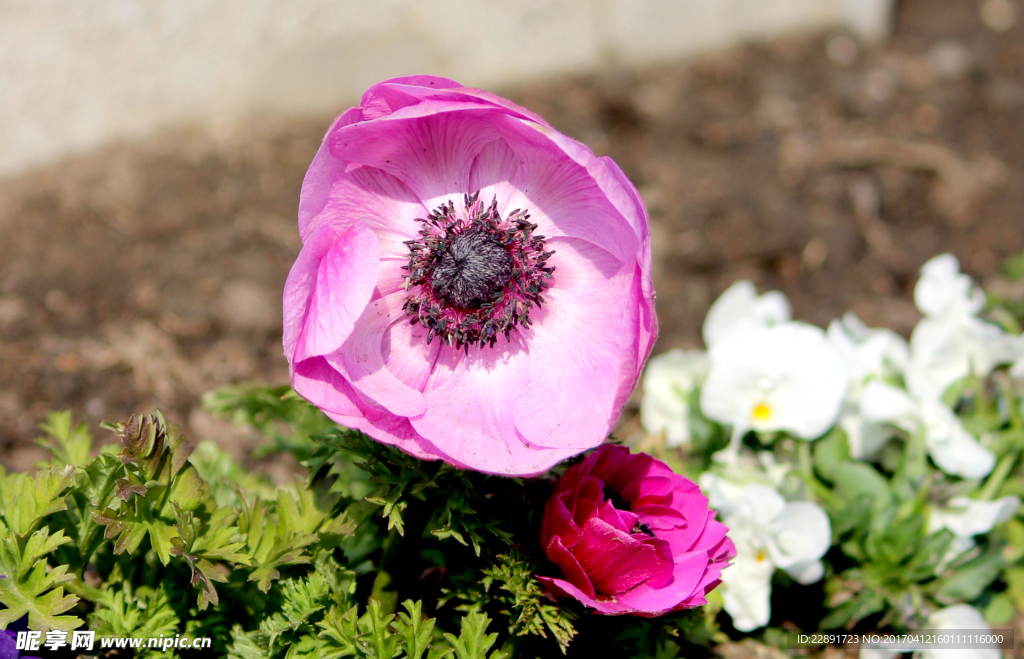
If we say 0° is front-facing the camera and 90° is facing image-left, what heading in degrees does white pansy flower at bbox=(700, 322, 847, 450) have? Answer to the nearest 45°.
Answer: approximately 0°

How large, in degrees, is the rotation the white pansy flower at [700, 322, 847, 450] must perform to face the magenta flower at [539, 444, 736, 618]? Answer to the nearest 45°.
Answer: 0° — it already faces it
